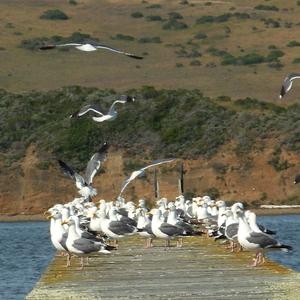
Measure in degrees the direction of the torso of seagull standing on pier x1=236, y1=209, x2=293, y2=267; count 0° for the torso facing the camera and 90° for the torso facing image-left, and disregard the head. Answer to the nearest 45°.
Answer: approximately 90°

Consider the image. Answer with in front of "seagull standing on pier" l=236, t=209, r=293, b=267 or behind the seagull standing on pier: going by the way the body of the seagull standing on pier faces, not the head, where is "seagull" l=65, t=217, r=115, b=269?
in front

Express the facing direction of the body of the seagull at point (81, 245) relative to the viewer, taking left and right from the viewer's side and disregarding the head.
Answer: facing to the left of the viewer

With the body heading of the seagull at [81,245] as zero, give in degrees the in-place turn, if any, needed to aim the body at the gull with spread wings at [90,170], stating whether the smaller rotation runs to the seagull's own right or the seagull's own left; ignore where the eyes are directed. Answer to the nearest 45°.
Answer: approximately 90° to the seagull's own right

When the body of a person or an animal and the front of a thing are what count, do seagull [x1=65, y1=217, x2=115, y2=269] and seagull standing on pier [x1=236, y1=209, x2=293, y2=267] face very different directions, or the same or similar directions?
same or similar directions

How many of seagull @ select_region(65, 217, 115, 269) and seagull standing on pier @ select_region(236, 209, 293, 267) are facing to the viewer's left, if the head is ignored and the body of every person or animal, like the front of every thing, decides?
2

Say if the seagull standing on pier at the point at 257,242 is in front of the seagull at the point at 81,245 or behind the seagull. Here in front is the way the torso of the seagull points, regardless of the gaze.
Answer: behind
